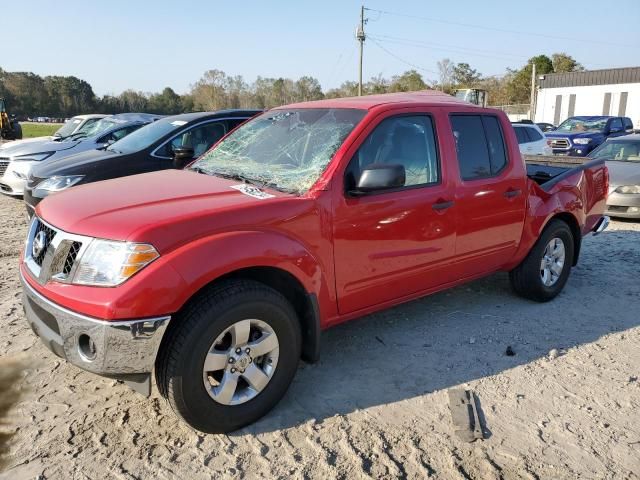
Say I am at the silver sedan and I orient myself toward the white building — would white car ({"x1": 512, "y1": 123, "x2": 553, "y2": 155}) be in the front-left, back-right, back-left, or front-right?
front-left

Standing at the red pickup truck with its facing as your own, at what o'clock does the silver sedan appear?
The silver sedan is roughly at 6 o'clock from the red pickup truck.

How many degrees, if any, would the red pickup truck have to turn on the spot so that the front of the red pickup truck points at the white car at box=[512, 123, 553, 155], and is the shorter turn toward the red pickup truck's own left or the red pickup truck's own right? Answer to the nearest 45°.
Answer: approximately 180°

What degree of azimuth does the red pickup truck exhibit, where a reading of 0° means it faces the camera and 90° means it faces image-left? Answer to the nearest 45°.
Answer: approximately 45°

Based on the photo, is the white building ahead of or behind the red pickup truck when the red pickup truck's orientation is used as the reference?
behind
